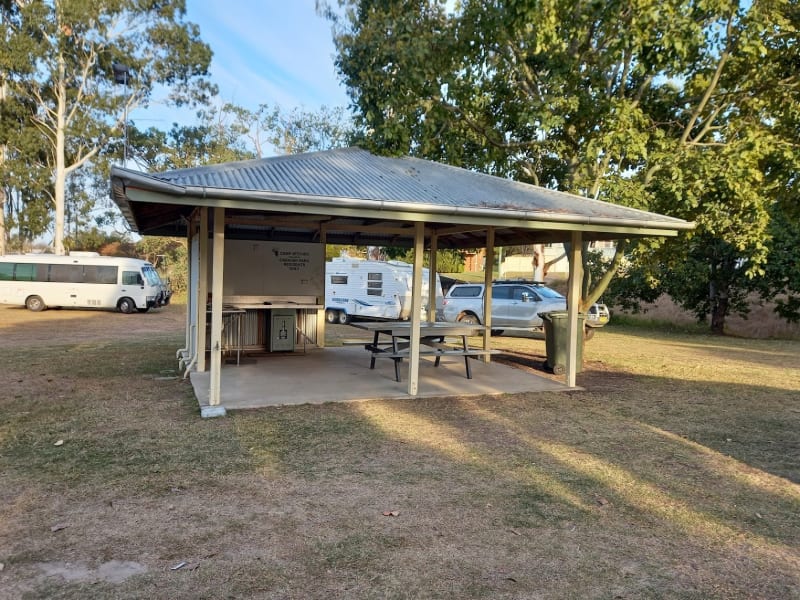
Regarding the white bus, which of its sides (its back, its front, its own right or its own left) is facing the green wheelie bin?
right

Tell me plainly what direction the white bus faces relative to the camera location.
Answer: facing to the right of the viewer

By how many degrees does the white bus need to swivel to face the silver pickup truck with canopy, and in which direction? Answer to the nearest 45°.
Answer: approximately 45° to its right

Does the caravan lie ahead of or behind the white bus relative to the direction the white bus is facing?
ahead
